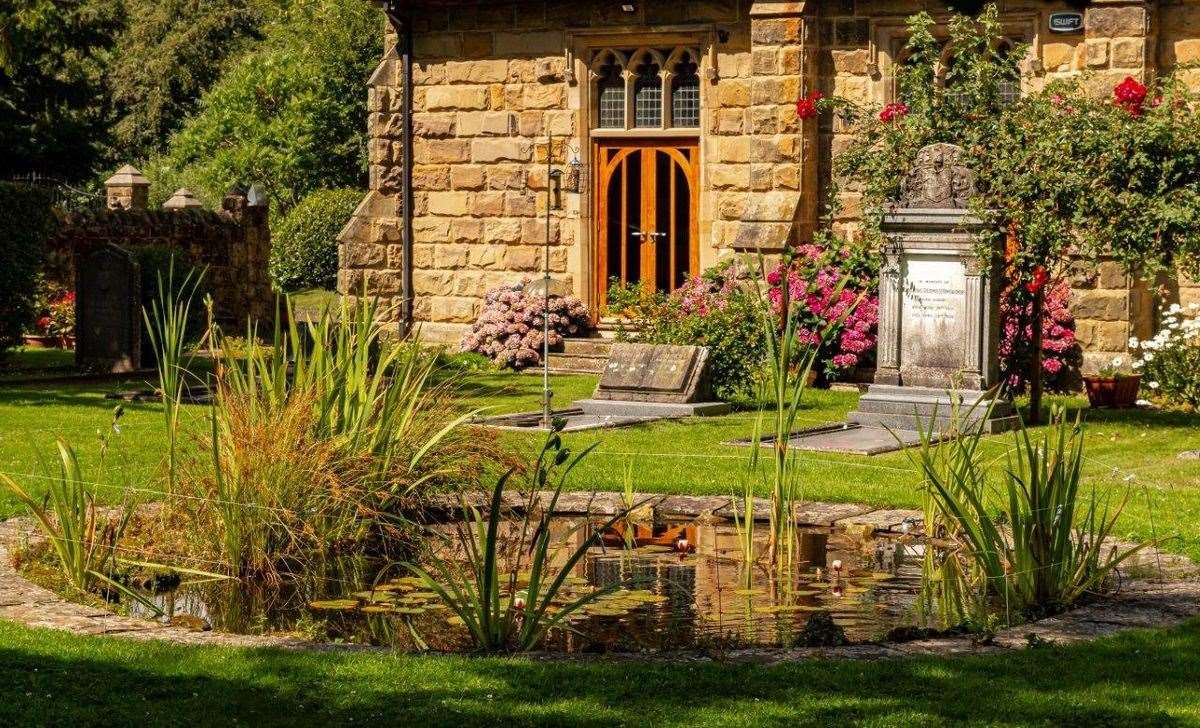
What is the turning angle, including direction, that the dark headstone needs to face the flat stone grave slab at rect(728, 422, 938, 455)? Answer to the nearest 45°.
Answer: approximately 45° to its left

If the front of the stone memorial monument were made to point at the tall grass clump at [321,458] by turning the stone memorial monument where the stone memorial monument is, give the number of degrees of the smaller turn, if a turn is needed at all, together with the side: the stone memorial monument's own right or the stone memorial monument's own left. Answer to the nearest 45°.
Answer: approximately 45° to the stone memorial monument's own right

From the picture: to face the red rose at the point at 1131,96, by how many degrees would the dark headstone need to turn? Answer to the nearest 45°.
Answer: approximately 45° to its left

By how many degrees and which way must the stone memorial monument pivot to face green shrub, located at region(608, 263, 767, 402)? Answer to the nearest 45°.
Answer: approximately 135° to its right

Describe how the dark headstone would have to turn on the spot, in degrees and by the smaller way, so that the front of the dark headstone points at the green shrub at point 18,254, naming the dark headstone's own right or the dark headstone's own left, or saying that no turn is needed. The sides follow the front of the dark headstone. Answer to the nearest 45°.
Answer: approximately 135° to the dark headstone's own right

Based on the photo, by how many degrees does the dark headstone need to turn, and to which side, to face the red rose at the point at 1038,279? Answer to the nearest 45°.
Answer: approximately 45° to its left

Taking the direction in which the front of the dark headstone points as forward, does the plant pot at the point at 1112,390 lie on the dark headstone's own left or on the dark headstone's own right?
on the dark headstone's own left

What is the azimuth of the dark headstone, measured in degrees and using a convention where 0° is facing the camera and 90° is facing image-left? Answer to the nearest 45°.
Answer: approximately 0°

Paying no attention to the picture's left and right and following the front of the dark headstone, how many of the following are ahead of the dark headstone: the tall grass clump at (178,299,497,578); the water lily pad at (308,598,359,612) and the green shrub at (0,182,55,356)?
2

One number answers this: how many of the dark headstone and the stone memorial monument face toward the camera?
2
